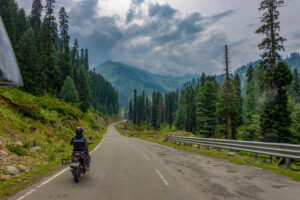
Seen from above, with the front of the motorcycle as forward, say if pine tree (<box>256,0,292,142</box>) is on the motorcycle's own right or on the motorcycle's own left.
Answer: on the motorcycle's own right

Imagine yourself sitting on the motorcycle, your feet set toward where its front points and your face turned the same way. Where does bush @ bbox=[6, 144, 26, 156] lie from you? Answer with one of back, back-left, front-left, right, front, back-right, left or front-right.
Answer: front-left

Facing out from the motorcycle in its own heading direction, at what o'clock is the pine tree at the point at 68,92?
The pine tree is roughly at 12 o'clock from the motorcycle.

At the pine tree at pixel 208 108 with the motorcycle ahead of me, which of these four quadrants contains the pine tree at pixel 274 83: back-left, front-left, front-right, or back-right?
front-left

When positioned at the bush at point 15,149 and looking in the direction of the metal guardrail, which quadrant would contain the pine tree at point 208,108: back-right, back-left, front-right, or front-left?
front-left

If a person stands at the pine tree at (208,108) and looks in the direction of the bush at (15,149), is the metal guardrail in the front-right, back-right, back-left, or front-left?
front-left

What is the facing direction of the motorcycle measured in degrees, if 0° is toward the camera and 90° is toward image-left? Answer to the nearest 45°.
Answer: approximately 180°

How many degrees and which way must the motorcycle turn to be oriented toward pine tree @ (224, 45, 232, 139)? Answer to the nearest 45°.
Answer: approximately 45° to its right

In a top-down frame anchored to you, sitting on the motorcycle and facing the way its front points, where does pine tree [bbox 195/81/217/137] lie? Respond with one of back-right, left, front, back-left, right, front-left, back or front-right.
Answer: front-right
